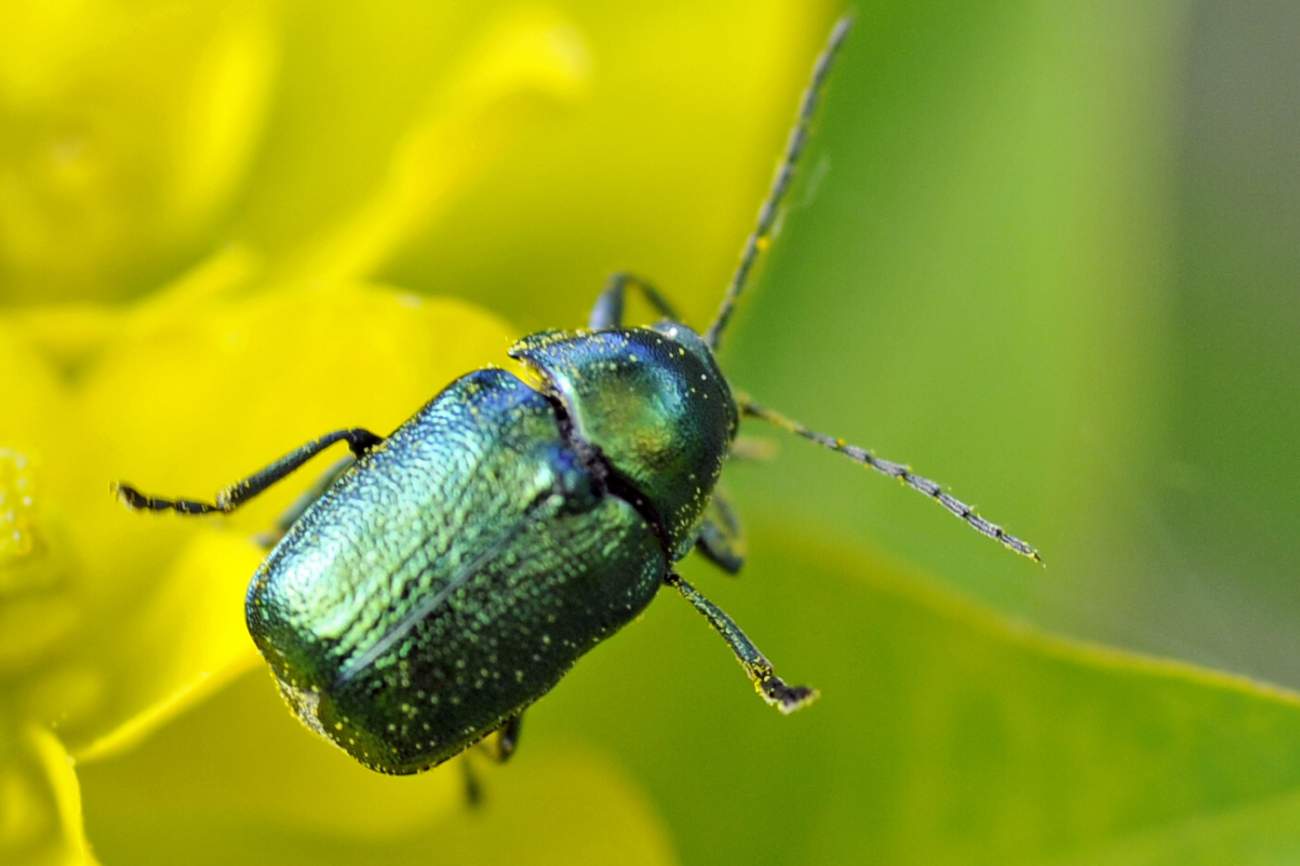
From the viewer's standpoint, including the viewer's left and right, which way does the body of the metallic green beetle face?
facing away from the viewer and to the right of the viewer
